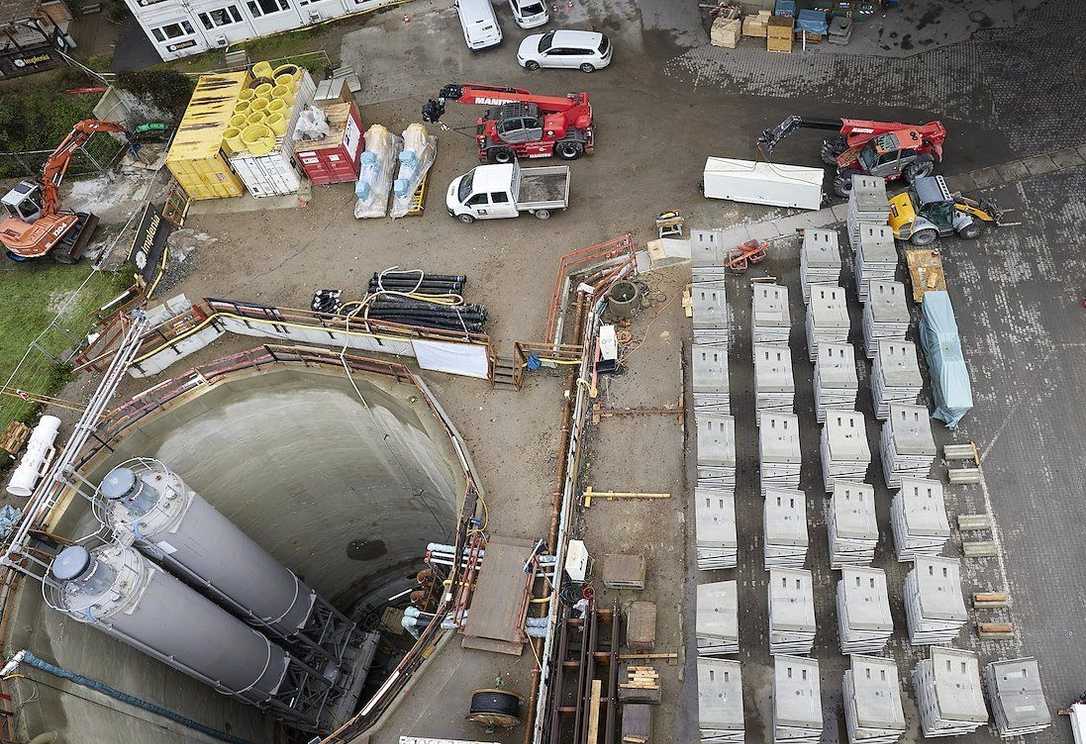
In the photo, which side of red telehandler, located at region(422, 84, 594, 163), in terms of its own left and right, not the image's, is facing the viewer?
left

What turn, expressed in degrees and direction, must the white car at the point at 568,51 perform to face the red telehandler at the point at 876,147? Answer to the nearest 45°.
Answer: approximately 180°

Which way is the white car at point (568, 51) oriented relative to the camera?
to the viewer's left

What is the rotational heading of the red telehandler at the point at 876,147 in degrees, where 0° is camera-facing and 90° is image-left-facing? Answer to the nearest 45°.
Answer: approximately 90°

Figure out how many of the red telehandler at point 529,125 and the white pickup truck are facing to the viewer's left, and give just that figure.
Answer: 2

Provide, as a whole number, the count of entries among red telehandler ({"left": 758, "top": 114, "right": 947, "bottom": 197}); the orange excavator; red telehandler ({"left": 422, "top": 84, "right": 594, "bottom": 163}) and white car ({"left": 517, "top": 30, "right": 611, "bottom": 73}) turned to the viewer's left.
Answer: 3

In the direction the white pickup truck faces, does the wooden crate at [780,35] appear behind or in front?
behind

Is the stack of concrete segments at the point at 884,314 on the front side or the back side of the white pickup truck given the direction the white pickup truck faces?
on the back side

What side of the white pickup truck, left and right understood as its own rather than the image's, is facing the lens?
left
